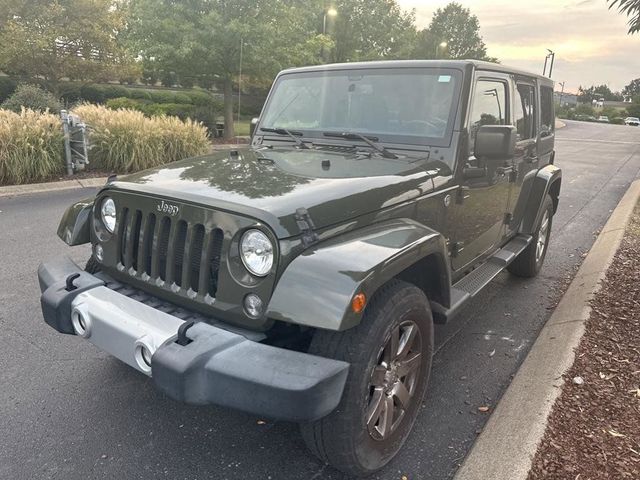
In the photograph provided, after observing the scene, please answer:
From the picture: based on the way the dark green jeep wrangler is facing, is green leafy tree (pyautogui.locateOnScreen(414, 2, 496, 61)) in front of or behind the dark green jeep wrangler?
behind

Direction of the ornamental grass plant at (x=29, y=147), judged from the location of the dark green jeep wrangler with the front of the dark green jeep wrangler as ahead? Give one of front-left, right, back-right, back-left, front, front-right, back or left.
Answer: right

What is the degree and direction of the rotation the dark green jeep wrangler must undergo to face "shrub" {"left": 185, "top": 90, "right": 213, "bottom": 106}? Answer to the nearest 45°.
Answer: approximately 135° to its right

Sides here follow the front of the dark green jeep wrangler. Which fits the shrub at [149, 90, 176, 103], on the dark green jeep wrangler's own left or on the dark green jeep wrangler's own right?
on the dark green jeep wrangler's own right

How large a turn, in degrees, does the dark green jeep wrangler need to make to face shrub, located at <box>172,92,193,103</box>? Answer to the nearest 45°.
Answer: approximately 135° to its right

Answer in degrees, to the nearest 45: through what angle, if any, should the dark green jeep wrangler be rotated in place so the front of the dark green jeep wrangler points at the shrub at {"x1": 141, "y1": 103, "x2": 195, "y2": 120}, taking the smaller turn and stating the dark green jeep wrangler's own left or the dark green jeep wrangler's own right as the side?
approximately 135° to the dark green jeep wrangler's own right

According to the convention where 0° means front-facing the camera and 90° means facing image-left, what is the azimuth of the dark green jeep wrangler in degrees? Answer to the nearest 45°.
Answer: approximately 45°

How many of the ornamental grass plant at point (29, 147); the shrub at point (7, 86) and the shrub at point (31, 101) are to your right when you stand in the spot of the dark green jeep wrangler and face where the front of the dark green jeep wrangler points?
3

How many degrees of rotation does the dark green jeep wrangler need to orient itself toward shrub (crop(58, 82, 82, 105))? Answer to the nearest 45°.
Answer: approximately 90° to its right

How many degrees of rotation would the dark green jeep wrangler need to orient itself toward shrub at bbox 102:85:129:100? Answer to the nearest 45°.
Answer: approximately 135° to its right

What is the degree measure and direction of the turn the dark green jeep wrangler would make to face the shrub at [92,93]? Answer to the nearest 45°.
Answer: approximately 90° to its right

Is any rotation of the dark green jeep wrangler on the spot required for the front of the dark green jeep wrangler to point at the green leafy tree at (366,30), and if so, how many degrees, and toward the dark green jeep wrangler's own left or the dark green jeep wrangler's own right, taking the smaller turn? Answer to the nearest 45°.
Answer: approximately 135° to the dark green jeep wrangler's own right

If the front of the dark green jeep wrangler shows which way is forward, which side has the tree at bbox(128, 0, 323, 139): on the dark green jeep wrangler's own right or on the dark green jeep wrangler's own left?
on the dark green jeep wrangler's own right

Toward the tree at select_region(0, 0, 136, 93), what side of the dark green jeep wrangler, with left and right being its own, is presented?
right
